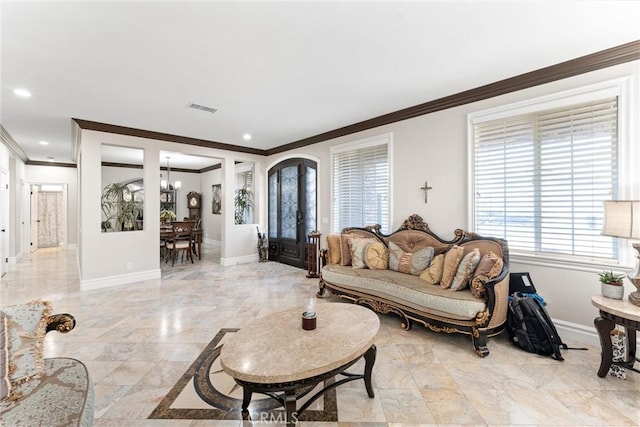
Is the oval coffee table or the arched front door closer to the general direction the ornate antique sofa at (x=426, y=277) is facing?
the oval coffee table

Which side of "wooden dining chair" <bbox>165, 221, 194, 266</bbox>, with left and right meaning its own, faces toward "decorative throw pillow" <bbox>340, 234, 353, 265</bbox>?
back

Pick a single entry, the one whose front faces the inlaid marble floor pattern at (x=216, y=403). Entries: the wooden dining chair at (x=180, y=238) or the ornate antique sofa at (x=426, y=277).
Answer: the ornate antique sofa

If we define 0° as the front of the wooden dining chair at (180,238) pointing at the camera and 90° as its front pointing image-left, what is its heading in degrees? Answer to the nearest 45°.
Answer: approximately 135°

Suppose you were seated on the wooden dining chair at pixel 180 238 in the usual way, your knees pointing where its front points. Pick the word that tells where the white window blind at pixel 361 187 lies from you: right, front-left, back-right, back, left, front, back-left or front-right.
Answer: back

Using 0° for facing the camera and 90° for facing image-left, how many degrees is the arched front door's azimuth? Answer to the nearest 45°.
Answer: approximately 45°

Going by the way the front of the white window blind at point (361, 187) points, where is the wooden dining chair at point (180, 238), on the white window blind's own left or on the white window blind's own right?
on the white window blind's own right

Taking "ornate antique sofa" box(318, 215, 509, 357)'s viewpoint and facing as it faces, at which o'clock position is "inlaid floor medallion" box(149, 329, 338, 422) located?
The inlaid floor medallion is roughly at 12 o'clock from the ornate antique sofa.
